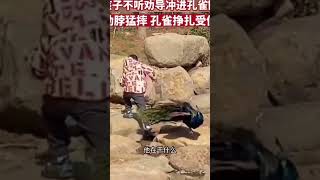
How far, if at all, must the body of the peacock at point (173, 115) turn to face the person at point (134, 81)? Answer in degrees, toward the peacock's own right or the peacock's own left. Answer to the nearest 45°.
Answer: approximately 180°

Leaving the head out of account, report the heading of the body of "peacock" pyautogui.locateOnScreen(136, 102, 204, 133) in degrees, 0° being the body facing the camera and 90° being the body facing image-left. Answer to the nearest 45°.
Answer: approximately 270°
